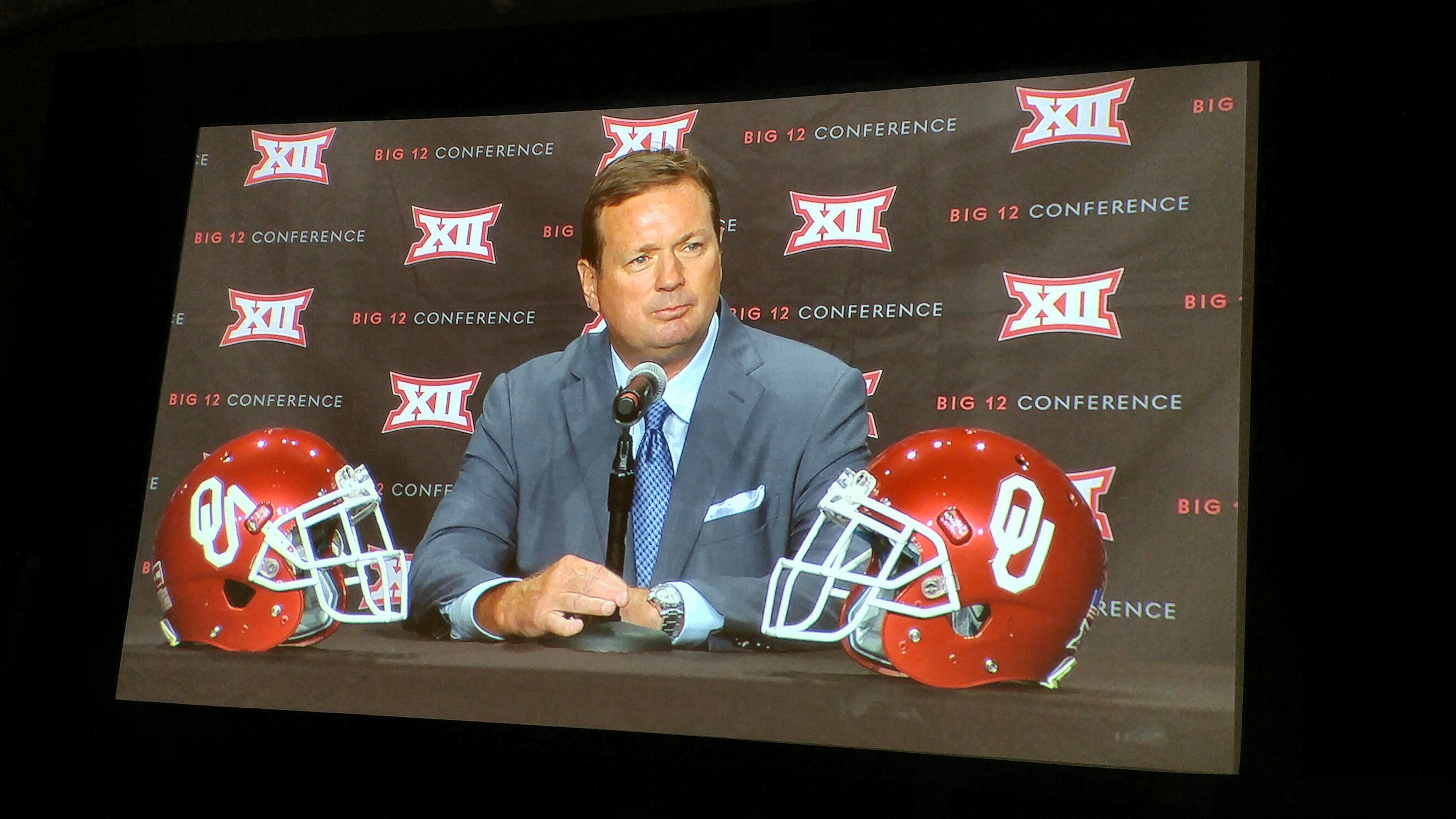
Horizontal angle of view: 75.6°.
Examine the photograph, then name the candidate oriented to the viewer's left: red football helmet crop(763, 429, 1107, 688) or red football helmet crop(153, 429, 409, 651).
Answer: red football helmet crop(763, 429, 1107, 688)

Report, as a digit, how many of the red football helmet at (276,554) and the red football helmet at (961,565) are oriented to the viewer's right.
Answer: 1

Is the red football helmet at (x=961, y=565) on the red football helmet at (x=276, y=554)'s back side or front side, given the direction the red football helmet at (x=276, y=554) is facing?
on the front side

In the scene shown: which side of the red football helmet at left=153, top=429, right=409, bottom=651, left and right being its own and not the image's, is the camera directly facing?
right

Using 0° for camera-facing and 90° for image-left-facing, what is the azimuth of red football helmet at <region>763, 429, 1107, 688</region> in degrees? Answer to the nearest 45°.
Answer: approximately 90°

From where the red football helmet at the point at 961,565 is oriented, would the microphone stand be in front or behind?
in front

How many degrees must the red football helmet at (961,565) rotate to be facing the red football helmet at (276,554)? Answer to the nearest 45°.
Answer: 0° — it already faces it

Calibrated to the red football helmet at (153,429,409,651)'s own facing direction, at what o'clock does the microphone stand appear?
The microphone stand is roughly at 1 o'clock from the red football helmet.
